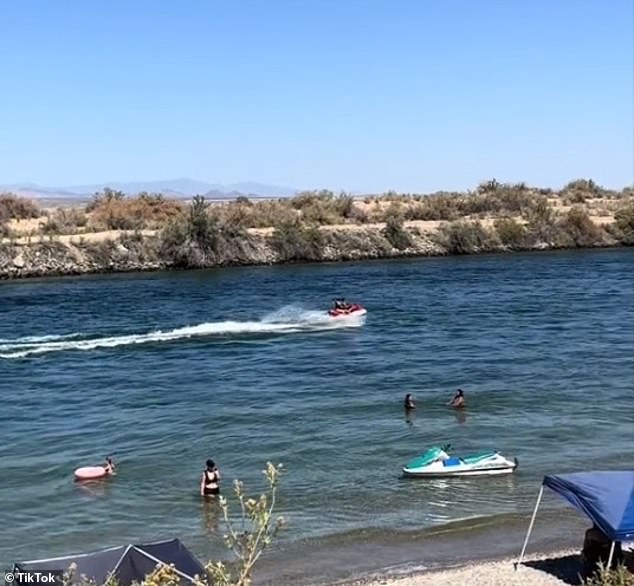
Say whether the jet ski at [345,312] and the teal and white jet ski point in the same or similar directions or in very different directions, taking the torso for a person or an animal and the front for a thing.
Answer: very different directions

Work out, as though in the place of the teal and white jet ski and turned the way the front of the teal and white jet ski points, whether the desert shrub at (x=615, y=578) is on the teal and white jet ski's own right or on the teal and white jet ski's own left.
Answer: on the teal and white jet ski's own left

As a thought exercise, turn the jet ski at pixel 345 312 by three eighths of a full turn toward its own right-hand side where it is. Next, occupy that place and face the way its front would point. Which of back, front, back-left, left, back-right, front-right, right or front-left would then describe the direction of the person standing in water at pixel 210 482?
front-left

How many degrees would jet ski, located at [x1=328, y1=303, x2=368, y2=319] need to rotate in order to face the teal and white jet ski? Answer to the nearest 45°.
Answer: approximately 90° to its right

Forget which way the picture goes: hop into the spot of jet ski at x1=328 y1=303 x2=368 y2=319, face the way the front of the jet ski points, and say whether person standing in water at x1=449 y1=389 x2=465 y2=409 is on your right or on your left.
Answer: on your right

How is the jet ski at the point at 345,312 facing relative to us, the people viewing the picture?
facing to the right of the viewer

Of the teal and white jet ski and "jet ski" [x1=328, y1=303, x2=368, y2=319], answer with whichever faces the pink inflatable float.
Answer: the teal and white jet ski

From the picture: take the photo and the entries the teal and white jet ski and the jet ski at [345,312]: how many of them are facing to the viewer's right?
1

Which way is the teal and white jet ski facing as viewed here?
to the viewer's left

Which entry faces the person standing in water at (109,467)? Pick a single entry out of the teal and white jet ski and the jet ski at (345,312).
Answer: the teal and white jet ski

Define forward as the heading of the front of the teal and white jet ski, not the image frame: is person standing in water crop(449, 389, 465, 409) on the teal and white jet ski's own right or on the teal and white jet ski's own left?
on the teal and white jet ski's own right

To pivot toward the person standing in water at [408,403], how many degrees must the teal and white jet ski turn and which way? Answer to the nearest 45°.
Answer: approximately 90° to its right

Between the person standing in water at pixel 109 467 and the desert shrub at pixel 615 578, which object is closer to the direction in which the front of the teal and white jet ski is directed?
the person standing in water

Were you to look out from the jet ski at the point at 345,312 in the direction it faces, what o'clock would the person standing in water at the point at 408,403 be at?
The person standing in water is roughly at 3 o'clock from the jet ski.

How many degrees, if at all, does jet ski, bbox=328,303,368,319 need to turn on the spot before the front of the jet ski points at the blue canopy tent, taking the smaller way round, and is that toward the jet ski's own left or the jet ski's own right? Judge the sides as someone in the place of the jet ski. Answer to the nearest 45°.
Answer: approximately 90° to the jet ski's own right
